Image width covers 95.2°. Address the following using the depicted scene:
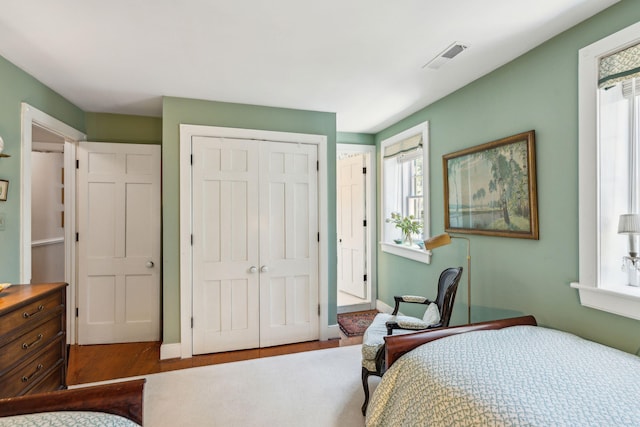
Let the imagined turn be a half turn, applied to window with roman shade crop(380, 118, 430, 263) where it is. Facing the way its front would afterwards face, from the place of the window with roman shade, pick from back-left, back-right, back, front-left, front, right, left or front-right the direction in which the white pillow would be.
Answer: back-right

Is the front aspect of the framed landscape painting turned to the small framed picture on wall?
yes

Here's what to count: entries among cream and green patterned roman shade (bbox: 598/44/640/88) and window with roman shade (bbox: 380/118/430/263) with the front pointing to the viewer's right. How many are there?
0

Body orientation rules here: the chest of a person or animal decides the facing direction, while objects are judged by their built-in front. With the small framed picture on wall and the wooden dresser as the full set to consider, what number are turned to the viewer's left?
0

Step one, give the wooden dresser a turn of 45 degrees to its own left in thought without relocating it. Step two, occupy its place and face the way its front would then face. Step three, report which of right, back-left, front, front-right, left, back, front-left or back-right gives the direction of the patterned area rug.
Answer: front

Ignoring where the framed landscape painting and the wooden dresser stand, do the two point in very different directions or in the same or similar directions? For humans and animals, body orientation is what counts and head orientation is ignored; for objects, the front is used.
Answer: very different directions

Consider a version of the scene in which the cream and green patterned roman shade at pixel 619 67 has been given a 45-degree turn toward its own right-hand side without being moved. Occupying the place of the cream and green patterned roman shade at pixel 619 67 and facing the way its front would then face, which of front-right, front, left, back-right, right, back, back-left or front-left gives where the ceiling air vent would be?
front

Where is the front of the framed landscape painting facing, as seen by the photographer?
facing the viewer and to the left of the viewer

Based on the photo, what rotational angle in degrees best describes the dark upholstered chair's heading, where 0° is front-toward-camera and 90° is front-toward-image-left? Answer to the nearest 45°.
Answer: approximately 45°

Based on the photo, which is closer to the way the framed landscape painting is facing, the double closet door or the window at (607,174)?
the double closet door

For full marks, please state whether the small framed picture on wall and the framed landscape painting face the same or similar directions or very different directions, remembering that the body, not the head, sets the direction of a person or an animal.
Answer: very different directions

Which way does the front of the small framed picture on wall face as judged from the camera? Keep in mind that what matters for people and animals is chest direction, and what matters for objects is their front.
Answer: facing the viewer and to the right of the viewer

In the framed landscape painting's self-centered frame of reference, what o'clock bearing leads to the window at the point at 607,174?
The window is roughly at 9 o'clock from the framed landscape painting.

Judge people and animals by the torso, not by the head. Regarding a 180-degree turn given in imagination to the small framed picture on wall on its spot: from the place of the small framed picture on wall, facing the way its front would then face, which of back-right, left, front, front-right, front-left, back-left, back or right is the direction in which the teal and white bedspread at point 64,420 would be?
back-left

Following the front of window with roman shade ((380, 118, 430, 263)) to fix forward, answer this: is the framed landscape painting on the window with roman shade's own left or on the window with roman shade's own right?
on the window with roman shade's own left

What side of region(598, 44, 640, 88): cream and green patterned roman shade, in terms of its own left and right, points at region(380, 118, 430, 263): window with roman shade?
right

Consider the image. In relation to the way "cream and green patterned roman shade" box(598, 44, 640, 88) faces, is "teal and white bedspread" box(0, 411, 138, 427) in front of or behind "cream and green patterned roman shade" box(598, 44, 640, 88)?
in front

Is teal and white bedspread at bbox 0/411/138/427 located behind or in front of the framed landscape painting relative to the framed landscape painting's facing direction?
in front

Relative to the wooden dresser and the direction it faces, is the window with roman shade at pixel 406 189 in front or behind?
in front

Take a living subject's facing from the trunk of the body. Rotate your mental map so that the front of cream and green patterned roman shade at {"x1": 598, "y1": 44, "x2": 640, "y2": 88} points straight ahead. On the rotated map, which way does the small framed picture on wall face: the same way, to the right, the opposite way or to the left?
the opposite way

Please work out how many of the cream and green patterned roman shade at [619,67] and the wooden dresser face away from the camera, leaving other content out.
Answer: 0
